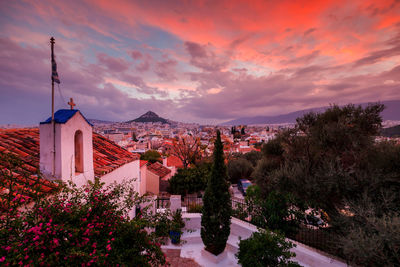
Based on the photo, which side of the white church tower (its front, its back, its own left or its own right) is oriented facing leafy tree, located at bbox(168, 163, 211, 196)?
left

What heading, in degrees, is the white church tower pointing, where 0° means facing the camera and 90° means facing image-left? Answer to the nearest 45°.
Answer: approximately 315°

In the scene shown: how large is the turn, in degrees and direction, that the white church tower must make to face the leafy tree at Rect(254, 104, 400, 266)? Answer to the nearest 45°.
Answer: approximately 45° to its left

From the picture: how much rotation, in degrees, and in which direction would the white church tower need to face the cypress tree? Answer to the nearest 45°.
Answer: approximately 45° to its left

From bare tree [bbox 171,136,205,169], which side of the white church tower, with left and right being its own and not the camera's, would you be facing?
left

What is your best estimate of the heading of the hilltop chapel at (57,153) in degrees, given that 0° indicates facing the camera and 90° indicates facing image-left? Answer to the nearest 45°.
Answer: approximately 315°

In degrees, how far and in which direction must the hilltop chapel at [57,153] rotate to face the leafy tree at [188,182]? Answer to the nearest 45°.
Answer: approximately 90° to its left
